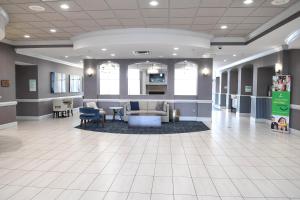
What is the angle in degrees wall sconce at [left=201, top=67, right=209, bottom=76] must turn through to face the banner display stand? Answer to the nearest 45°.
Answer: approximately 45° to its left

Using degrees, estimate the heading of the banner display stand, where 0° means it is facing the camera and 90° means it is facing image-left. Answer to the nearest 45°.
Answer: approximately 45°

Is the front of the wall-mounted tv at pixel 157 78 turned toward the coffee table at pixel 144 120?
yes

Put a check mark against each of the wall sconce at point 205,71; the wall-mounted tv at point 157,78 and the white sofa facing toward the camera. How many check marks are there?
3

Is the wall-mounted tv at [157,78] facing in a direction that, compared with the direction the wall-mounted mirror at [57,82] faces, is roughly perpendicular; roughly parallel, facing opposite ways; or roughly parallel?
roughly perpendicular

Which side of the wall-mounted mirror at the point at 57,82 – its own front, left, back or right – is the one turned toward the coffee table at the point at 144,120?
front

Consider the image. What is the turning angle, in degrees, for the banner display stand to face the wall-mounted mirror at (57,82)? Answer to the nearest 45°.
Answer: approximately 45° to its right

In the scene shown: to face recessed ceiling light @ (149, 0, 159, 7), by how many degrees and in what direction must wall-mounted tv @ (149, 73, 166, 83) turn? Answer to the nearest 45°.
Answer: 0° — it already faces it

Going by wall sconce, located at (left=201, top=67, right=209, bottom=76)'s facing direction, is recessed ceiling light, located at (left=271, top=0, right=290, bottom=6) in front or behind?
in front

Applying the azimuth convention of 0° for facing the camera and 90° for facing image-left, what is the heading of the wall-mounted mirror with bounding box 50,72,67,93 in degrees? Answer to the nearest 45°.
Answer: approximately 315°

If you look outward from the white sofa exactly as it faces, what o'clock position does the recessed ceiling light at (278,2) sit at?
The recessed ceiling light is roughly at 11 o'clock from the white sofa.
